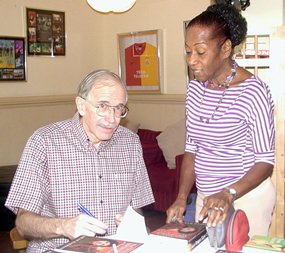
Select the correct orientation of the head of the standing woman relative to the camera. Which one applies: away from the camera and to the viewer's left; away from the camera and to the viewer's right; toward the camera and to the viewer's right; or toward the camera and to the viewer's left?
toward the camera and to the viewer's left

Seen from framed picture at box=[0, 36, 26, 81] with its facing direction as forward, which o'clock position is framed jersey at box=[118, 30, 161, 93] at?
framed jersey at box=[118, 30, 161, 93] is roughly at 9 o'clock from framed picture at box=[0, 36, 26, 81].

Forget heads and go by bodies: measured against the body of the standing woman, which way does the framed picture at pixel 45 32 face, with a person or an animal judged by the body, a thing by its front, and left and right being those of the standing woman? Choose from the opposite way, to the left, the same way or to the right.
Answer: to the left

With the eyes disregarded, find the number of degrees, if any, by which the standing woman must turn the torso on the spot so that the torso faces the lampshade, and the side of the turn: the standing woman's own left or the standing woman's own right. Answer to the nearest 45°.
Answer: approximately 135° to the standing woman's own right

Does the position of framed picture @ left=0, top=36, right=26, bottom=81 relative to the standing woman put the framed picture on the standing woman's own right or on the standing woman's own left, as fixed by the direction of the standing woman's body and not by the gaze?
on the standing woman's own right

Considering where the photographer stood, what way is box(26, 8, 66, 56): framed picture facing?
facing the viewer and to the right of the viewer

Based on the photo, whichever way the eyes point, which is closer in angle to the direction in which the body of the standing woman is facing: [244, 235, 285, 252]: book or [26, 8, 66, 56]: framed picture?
the book

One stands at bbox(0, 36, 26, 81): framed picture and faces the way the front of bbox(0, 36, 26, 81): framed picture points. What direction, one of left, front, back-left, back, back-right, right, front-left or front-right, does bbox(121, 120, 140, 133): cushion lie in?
left

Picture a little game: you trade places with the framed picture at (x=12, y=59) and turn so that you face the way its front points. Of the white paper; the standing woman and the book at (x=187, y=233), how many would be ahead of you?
3

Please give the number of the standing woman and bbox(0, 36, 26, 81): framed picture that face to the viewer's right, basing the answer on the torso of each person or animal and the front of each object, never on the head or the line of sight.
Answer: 0
